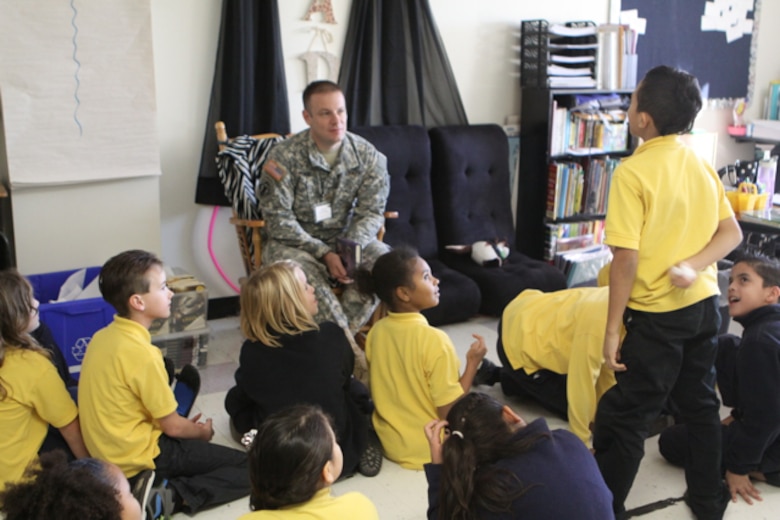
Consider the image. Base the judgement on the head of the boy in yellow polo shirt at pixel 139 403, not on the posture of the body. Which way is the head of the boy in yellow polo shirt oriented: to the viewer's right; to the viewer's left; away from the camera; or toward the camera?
to the viewer's right

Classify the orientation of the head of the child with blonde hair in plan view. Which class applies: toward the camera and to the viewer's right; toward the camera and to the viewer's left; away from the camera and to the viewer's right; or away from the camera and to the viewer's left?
away from the camera and to the viewer's right

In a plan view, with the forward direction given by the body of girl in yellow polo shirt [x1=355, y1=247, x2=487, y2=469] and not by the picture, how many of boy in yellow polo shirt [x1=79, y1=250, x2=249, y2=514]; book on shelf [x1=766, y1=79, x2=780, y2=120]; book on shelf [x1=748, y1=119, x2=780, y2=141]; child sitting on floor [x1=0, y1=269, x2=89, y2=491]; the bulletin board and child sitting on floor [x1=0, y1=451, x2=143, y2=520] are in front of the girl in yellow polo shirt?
3

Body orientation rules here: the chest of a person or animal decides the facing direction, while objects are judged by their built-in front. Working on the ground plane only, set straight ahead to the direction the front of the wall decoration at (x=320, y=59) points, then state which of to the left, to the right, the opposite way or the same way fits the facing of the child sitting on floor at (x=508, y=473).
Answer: the opposite way

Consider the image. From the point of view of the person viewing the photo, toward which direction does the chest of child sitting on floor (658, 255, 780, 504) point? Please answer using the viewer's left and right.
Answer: facing to the left of the viewer

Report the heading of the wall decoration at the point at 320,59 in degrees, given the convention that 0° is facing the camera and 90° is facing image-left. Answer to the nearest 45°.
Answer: approximately 0°

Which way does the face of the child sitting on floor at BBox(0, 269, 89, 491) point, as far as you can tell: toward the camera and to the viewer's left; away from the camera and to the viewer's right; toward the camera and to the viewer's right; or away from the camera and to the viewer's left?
away from the camera and to the viewer's right

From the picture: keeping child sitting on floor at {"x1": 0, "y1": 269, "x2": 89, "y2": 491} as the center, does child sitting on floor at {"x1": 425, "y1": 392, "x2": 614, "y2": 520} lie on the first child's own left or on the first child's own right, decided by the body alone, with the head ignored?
on the first child's own right

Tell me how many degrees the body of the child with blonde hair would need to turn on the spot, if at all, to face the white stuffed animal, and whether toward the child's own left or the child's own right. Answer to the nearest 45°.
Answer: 0° — they already face it

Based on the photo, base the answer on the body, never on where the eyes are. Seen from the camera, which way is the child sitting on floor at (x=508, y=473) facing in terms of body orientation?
away from the camera

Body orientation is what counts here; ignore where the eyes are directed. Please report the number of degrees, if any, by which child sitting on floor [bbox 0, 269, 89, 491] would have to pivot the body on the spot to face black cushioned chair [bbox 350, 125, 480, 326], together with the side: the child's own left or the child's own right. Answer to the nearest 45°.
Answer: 0° — they already face it

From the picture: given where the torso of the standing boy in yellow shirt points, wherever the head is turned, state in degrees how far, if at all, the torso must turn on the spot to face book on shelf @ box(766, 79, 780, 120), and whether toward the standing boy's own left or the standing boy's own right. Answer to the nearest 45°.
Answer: approximately 45° to the standing boy's own right
